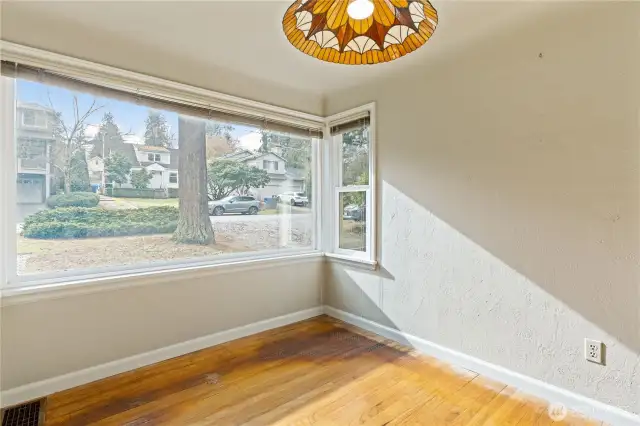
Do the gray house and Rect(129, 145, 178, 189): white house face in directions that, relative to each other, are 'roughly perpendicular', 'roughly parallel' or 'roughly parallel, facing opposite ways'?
roughly parallel

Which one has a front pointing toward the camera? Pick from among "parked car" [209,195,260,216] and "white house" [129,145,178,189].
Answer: the white house

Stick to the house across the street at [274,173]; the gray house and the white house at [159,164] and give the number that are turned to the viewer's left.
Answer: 0

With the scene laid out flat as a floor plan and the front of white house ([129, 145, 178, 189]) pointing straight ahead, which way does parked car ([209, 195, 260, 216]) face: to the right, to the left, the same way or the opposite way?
to the right

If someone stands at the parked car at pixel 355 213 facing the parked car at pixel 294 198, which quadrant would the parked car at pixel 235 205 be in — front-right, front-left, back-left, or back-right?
front-left

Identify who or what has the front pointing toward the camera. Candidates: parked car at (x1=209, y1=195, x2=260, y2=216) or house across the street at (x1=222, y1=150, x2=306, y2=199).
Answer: the house across the street

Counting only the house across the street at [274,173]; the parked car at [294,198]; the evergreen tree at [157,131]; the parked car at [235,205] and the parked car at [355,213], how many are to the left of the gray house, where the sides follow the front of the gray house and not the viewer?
5

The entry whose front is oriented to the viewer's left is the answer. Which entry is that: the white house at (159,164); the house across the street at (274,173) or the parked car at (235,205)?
the parked car

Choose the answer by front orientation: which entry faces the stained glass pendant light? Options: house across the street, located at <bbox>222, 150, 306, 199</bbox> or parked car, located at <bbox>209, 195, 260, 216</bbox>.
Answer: the house across the street

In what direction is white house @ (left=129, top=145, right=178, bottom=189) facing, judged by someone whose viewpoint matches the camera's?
facing the viewer

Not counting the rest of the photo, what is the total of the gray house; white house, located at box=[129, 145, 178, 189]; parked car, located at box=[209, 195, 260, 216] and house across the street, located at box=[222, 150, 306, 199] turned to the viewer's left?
1

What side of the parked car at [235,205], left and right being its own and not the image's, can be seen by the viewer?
left

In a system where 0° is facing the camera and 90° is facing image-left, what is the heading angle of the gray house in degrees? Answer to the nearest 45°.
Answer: approximately 0°

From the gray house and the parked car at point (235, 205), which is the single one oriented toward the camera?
the gray house

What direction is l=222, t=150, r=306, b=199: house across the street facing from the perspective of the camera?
toward the camera

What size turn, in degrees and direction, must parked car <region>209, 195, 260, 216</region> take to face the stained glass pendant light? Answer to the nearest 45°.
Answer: approximately 90° to its left
